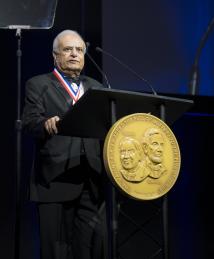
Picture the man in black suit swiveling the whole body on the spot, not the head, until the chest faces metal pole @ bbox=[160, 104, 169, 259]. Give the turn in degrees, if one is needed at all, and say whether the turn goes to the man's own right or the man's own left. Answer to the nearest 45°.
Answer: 0° — they already face it

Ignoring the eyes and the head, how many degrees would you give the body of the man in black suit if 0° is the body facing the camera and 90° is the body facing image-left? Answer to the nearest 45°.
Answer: approximately 315°
